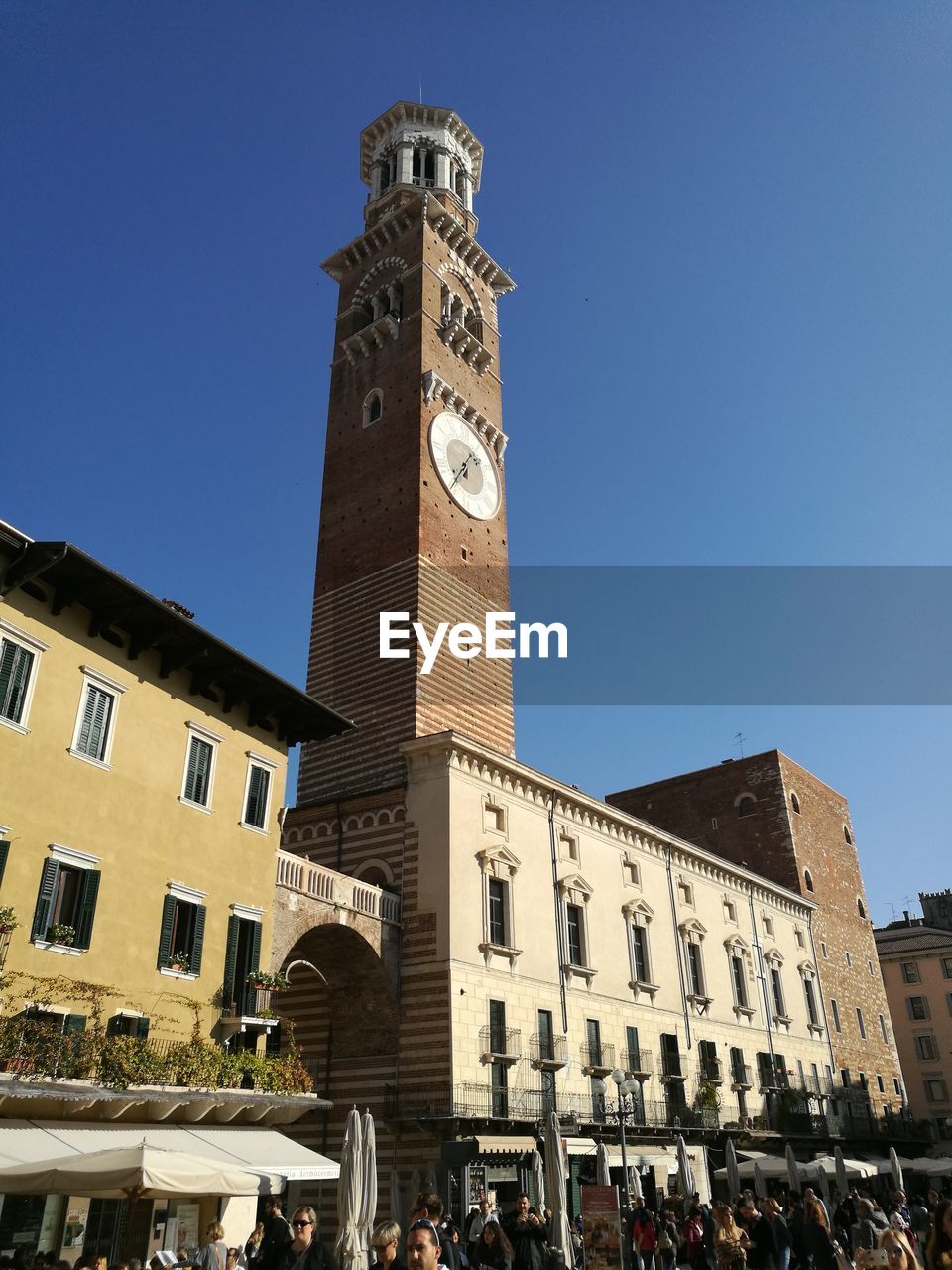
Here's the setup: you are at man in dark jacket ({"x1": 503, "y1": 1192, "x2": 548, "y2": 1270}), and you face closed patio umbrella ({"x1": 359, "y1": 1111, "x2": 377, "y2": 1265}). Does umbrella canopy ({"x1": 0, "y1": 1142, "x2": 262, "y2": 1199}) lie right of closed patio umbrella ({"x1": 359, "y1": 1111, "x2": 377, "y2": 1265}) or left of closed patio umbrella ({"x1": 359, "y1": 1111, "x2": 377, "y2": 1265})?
left

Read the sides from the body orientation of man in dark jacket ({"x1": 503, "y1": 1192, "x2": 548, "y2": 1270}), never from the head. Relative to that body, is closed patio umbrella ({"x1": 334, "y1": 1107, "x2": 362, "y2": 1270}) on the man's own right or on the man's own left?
on the man's own right

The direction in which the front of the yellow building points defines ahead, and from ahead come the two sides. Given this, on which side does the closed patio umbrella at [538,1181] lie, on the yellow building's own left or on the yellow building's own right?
on the yellow building's own left

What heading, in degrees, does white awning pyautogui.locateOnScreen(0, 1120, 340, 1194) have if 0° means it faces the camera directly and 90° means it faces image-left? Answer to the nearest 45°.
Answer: approximately 315°

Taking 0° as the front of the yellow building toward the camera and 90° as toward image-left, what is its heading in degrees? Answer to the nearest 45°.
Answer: approximately 315°

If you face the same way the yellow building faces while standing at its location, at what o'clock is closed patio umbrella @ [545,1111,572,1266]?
The closed patio umbrella is roughly at 10 o'clock from the yellow building.

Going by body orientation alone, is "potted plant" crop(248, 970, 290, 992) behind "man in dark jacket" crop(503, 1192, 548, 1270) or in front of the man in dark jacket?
behind

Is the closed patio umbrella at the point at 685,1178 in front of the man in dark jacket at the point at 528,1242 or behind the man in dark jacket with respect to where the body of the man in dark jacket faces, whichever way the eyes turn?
behind
